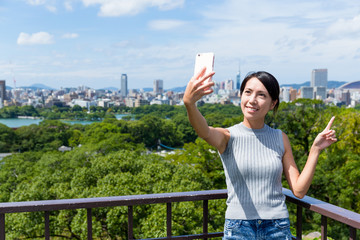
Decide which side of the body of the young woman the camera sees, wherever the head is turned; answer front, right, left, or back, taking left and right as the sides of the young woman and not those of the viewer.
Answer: front

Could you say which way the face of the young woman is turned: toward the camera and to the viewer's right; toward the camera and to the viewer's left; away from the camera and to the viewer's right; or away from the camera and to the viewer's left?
toward the camera and to the viewer's left
